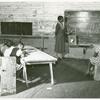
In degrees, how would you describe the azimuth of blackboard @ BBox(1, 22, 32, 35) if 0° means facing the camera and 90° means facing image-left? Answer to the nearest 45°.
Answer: approximately 0°

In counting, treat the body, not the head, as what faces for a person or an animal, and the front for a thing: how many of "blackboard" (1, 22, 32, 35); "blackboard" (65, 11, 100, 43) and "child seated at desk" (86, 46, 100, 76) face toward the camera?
2

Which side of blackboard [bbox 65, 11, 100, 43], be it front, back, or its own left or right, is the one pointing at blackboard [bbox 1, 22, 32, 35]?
right

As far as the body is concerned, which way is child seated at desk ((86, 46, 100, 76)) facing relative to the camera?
to the viewer's left

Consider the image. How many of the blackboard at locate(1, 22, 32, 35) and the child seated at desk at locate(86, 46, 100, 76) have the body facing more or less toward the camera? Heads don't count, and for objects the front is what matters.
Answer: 1

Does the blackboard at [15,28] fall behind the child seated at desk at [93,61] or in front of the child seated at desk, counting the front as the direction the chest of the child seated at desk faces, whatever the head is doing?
in front
